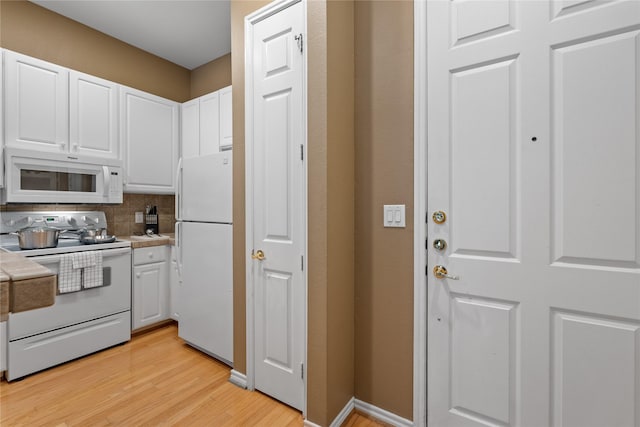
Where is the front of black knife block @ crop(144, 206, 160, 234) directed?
toward the camera

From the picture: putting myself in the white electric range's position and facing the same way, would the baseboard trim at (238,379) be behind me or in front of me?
in front

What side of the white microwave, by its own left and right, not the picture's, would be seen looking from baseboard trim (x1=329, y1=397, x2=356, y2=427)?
front

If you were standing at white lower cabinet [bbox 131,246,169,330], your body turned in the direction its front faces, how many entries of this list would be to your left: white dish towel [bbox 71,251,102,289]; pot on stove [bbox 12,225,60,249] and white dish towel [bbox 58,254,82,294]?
0

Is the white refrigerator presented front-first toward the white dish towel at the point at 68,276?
no

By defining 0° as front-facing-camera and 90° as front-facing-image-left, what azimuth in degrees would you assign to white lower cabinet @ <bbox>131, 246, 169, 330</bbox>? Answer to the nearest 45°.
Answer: approximately 315°

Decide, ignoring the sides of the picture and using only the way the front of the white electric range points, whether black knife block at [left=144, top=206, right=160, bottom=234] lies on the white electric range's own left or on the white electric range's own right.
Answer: on the white electric range's own left

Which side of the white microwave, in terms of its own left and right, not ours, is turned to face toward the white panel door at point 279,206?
front

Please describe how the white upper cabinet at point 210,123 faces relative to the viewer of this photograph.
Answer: facing the viewer and to the left of the viewer

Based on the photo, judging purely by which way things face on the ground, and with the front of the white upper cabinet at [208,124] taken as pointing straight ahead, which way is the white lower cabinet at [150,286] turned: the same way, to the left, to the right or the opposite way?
to the left

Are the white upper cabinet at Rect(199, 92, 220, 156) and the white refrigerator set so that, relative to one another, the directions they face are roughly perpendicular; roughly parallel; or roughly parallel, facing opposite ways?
roughly parallel

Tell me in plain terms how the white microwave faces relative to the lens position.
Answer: facing the viewer and to the right of the viewer

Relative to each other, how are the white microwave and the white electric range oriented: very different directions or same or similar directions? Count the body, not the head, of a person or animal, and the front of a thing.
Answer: same or similar directions

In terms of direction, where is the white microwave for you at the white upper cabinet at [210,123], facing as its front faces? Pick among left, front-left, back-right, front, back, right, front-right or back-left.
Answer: front-right
